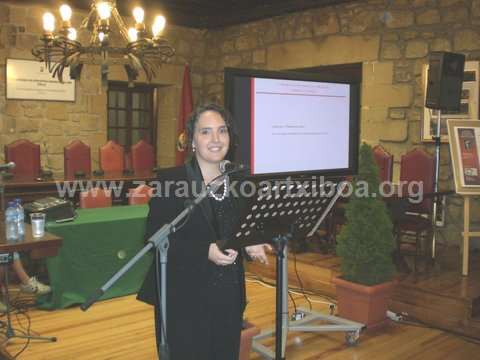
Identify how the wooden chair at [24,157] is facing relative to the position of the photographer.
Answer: facing the viewer

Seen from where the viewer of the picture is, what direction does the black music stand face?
facing away from the viewer and to the left of the viewer

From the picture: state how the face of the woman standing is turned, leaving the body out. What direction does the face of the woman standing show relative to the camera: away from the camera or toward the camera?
toward the camera

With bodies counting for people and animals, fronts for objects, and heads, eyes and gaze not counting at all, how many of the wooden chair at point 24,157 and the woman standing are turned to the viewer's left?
0

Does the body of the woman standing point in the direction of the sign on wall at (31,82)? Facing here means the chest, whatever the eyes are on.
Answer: no

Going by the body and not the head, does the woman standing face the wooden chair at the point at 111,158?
no

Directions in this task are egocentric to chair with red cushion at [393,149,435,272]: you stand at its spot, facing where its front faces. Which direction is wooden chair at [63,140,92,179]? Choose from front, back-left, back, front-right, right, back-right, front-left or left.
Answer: front-right

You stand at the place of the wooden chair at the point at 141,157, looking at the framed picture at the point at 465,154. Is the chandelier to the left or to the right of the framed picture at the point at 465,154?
right

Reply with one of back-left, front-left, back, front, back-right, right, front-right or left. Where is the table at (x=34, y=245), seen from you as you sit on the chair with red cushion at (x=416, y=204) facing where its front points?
front

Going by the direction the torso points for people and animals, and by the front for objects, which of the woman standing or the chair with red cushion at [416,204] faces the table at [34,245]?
the chair with red cushion

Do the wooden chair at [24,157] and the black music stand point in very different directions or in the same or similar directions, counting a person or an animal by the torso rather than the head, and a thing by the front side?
very different directions

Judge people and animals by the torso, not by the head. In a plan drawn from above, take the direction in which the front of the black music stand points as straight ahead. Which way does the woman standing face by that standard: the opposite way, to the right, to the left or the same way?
the opposite way

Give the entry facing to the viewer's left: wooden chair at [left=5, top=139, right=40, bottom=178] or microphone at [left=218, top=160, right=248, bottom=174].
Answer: the microphone

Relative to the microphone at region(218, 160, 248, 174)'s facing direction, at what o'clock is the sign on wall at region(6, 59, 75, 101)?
The sign on wall is roughly at 2 o'clock from the microphone.

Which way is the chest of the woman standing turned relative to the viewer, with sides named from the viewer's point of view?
facing the viewer and to the right of the viewer

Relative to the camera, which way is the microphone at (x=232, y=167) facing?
to the viewer's left
